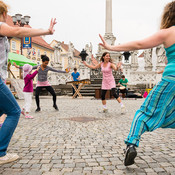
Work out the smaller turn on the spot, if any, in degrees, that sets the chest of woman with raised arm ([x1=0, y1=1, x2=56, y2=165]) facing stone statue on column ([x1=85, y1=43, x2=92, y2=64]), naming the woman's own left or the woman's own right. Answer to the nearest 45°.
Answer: approximately 90° to the woman's own left

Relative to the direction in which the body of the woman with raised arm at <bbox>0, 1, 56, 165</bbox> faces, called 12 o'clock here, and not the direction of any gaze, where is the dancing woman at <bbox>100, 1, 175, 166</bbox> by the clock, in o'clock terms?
The dancing woman is roughly at 1 o'clock from the woman with raised arm.

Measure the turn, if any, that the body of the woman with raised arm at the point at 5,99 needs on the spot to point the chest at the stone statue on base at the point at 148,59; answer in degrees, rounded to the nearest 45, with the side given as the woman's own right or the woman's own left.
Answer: approximately 45° to the woman's own left

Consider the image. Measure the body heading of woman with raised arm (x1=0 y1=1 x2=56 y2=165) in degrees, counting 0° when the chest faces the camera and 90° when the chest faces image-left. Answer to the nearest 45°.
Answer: approximately 270°
